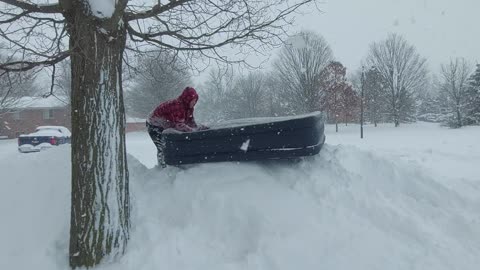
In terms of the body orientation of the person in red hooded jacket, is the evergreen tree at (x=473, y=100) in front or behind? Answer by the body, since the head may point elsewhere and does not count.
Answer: in front

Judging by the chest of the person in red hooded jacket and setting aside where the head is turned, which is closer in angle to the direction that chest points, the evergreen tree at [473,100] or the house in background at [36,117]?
the evergreen tree

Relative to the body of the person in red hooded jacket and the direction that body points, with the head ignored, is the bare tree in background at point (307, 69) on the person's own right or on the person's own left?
on the person's own left

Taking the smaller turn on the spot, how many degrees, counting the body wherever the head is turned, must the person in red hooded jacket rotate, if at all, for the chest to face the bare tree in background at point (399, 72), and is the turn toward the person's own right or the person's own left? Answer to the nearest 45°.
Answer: approximately 45° to the person's own left

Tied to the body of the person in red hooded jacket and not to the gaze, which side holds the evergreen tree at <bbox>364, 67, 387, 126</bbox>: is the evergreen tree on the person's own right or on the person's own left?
on the person's own left

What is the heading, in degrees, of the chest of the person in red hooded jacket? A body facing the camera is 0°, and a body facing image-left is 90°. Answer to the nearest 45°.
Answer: approximately 270°

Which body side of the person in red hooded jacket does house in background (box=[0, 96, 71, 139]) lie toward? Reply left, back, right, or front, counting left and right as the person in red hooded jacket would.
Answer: left

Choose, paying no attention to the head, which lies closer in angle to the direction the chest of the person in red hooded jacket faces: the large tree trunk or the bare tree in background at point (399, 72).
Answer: the bare tree in background

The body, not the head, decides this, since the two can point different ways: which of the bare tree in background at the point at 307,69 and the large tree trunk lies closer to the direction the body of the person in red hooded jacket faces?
the bare tree in background
